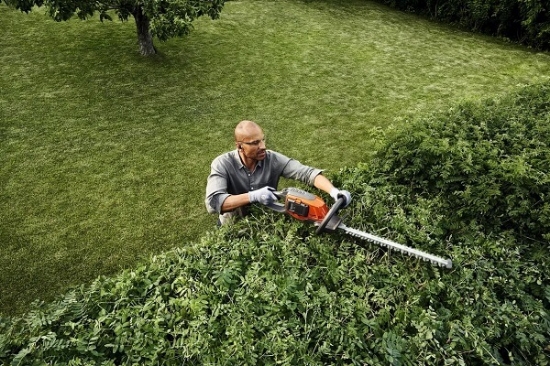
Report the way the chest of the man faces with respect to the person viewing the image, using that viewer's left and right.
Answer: facing the viewer and to the right of the viewer

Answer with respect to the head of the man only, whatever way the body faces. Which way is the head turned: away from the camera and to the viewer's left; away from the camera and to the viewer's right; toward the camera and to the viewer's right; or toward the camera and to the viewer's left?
toward the camera and to the viewer's right

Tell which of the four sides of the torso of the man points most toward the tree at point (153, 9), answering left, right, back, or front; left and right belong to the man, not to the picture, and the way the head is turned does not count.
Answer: back
